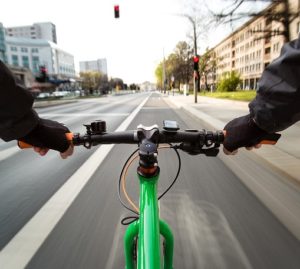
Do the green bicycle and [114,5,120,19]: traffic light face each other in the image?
yes

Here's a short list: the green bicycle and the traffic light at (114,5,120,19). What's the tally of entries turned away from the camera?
1

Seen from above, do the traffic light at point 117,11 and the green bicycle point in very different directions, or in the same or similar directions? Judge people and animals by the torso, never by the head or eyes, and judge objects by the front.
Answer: very different directions

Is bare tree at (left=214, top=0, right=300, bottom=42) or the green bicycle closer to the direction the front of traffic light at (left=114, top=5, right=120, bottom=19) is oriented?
the green bicycle

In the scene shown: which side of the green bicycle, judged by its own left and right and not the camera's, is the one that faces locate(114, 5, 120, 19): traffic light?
front

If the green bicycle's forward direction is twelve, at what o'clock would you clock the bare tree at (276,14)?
The bare tree is roughly at 1 o'clock from the green bicycle.

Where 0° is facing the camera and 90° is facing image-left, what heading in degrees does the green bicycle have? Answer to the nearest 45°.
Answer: approximately 180°

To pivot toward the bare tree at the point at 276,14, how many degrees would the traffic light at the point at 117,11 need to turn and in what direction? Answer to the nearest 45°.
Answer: approximately 45° to its left

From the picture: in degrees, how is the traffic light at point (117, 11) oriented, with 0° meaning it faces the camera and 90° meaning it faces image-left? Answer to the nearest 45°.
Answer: approximately 0°

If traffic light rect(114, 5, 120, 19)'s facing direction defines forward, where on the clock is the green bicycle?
The green bicycle is roughly at 12 o'clock from the traffic light.
